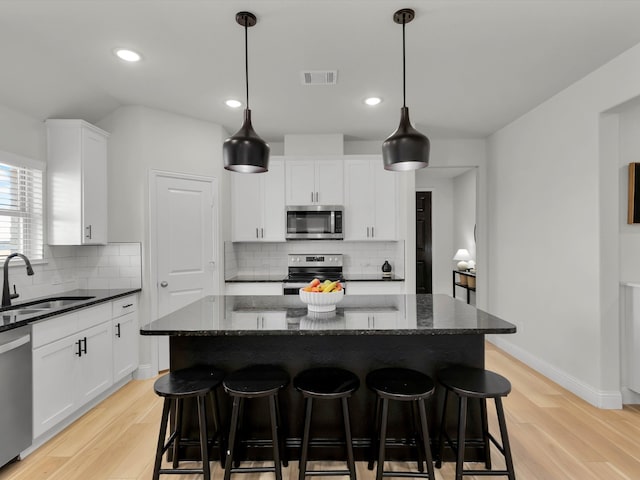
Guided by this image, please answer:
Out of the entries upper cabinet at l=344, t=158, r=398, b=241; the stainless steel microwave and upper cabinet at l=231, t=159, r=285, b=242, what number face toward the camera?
3

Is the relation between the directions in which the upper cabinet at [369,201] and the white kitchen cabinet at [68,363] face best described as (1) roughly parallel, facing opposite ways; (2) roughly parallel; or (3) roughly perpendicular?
roughly perpendicular

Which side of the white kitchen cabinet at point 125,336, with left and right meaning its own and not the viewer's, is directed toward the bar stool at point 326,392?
front

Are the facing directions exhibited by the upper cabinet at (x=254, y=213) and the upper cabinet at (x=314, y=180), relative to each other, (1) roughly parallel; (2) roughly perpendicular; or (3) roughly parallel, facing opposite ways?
roughly parallel

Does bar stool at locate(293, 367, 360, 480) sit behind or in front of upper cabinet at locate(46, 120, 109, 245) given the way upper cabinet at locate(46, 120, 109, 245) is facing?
in front

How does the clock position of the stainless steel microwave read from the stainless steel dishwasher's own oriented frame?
The stainless steel microwave is roughly at 10 o'clock from the stainless steel dishwasher.

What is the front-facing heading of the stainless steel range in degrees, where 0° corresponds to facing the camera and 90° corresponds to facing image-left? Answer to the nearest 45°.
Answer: approximately 0°

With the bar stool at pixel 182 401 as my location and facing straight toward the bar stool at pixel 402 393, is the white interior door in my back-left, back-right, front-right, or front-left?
back-left

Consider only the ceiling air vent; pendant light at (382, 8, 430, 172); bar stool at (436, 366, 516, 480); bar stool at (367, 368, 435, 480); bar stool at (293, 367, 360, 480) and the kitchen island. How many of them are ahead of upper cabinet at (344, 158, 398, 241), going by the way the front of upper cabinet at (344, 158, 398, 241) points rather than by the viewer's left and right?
6

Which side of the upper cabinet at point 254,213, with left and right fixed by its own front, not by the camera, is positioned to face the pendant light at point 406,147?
front

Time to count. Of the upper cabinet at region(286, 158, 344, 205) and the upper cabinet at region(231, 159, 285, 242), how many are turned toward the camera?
2

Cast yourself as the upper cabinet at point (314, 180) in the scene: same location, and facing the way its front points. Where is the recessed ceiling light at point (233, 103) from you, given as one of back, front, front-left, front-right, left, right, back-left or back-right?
front-right

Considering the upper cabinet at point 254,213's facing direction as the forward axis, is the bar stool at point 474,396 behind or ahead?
ahead

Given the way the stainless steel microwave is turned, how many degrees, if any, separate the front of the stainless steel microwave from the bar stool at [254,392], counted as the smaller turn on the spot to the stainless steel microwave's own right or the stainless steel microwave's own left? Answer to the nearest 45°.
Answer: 0° — it already faces it

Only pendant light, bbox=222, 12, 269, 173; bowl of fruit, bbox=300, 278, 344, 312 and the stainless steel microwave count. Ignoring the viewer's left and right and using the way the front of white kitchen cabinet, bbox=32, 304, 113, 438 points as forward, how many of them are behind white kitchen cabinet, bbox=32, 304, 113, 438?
0

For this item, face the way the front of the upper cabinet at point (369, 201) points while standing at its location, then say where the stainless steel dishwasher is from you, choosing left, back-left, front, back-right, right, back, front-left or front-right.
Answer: front-right

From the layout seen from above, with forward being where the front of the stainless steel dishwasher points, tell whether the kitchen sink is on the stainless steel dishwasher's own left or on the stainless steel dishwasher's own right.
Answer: on the stainless steel dishwasher's own left

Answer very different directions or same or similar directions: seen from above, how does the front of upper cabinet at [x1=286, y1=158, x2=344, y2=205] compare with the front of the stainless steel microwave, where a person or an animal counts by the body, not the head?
same or similar directions

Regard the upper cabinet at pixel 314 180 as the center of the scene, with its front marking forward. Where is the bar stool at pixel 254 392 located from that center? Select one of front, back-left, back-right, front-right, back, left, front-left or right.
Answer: front

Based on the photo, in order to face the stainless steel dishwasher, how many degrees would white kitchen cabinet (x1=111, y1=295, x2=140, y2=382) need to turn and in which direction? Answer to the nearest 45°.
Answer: approximately 90° to its right

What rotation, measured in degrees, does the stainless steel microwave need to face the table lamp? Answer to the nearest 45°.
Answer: approximately 135° to its left

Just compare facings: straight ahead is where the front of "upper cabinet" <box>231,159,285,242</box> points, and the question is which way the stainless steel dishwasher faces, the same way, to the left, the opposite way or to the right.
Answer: to the left

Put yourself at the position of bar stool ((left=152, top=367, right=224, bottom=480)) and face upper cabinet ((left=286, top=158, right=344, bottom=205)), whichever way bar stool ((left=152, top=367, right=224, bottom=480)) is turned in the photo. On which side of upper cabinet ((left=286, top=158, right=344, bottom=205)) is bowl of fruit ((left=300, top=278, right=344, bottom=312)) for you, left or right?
right
